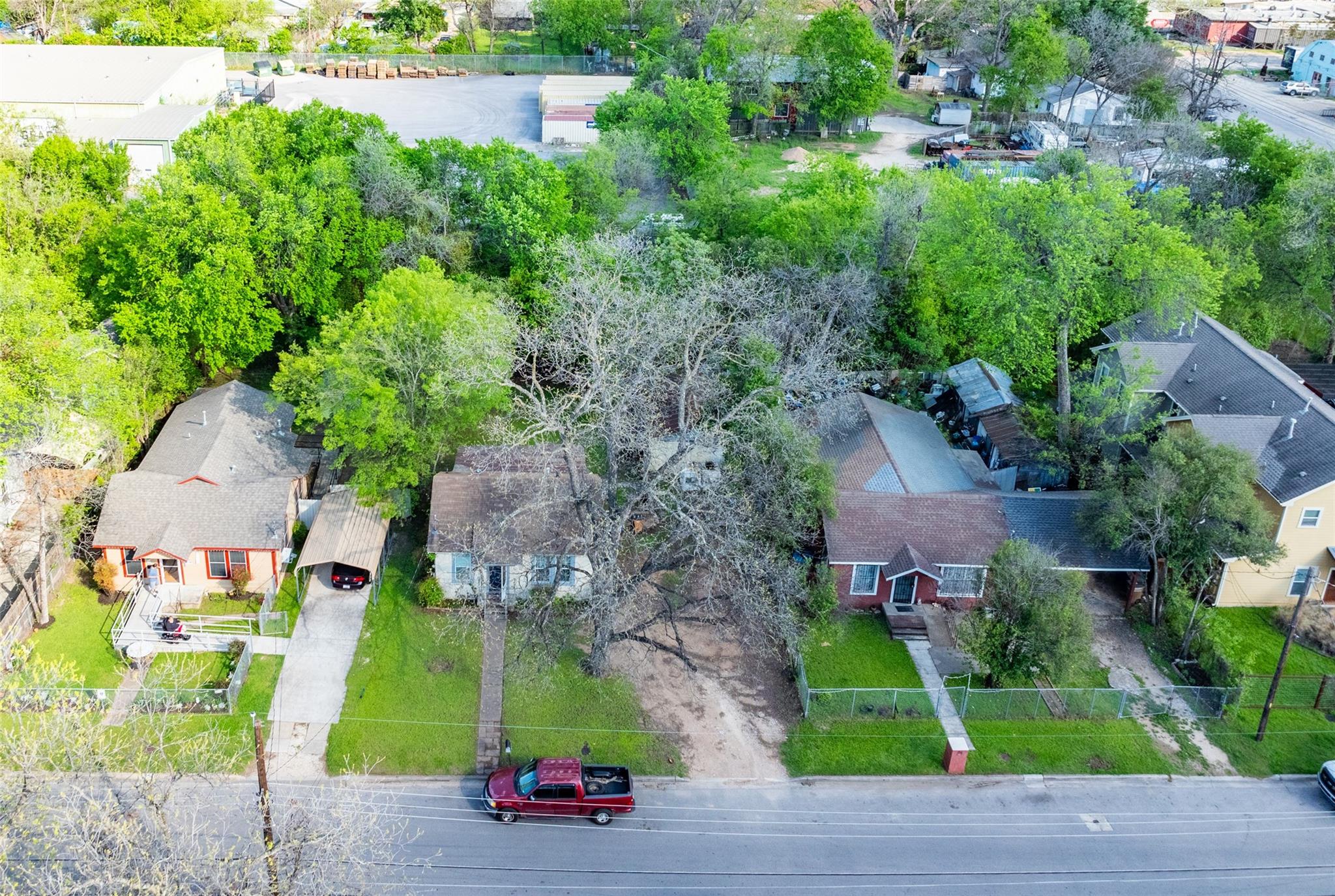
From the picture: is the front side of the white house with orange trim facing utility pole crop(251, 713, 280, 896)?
yes

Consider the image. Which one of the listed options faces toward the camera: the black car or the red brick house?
the red brick house

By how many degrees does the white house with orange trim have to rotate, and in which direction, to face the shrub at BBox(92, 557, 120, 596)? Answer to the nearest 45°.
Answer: approximately 90° to its right

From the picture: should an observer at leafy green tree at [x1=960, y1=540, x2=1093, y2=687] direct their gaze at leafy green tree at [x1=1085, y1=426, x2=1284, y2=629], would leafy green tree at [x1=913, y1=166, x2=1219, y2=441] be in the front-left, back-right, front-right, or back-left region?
front-left

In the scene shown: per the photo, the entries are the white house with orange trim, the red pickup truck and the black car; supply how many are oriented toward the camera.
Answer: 1

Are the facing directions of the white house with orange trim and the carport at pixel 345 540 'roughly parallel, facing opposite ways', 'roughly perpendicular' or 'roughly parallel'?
roughly parallel

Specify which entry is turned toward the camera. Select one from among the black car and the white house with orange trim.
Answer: the white house with orange trim

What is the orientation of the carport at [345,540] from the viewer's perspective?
toward the camera

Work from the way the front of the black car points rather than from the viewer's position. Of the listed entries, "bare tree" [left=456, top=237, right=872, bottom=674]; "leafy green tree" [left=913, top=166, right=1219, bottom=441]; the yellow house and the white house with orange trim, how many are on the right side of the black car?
3

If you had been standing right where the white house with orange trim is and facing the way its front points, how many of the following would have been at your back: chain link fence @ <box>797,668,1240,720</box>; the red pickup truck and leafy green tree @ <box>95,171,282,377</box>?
1

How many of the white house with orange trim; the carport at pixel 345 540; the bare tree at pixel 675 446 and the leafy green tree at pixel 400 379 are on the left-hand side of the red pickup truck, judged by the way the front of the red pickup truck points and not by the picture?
0

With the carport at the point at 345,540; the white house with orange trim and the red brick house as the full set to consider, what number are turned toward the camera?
3

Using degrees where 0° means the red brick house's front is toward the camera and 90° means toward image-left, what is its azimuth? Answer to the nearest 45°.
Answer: approximately 0°

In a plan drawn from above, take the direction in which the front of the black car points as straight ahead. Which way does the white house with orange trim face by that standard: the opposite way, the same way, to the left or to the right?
the opposite way

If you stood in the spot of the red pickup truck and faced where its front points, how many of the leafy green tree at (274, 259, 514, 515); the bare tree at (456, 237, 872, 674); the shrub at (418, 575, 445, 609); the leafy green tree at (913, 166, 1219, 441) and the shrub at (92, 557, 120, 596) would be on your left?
0

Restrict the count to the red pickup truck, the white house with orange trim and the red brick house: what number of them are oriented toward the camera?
2

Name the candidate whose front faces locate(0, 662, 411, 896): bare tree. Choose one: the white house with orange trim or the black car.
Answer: the white house with orange trim

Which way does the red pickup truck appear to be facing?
to the viewer's left

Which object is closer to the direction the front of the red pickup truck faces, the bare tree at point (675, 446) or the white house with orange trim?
the white house with orange trim

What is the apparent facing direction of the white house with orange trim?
toward the camera

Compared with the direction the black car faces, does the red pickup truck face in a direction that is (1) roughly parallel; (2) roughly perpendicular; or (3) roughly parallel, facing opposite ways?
roughly perpendicular

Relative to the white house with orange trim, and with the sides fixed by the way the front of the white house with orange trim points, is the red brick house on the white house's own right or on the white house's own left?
on the white house's own left

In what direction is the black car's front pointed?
away from the camera

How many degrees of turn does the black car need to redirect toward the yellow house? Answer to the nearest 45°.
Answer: approximately 90° to its right

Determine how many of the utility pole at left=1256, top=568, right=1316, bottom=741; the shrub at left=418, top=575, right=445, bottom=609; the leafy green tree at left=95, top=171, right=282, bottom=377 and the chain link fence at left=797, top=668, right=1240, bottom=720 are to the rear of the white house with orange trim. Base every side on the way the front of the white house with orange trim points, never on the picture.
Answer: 1
